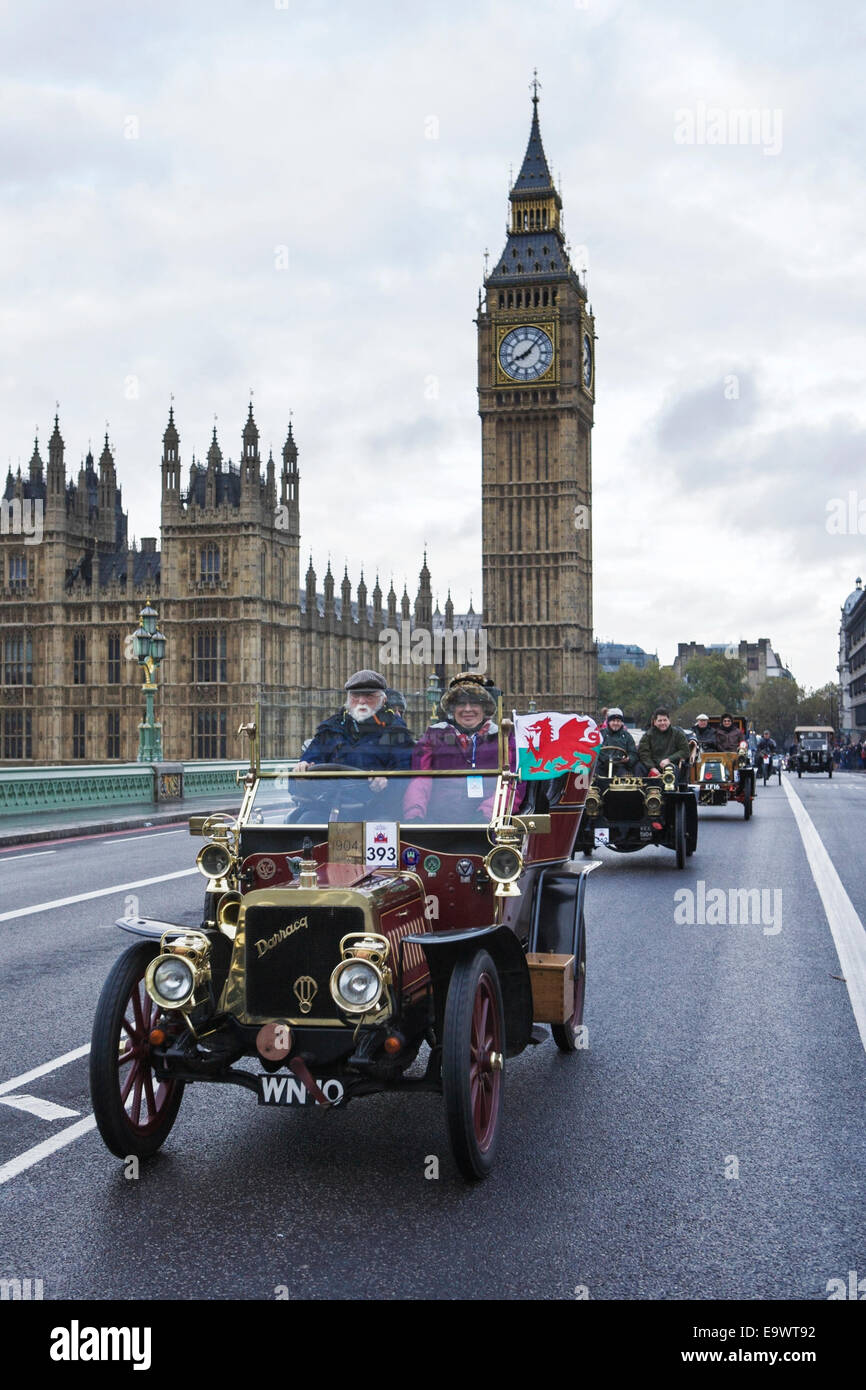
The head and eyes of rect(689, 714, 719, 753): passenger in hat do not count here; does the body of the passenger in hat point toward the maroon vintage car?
yes

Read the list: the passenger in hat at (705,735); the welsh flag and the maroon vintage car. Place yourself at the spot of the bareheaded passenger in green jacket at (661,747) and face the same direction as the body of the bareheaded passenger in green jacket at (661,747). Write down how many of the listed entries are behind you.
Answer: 1

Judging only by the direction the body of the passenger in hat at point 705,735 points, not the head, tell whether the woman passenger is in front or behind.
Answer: in front

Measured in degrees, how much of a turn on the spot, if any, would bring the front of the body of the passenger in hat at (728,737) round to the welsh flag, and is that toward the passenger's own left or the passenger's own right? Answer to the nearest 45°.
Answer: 0° — they already face it

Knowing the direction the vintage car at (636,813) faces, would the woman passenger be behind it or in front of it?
in front
